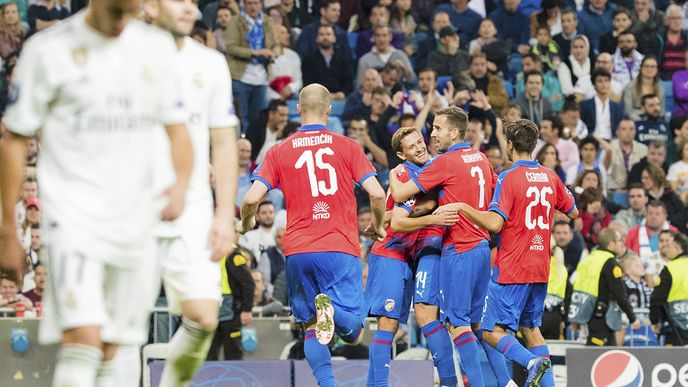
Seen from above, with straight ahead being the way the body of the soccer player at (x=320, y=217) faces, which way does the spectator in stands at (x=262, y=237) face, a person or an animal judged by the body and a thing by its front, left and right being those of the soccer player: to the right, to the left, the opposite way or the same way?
the opposite way

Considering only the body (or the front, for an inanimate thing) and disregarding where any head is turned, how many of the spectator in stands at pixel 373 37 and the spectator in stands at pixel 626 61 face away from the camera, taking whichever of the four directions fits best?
0

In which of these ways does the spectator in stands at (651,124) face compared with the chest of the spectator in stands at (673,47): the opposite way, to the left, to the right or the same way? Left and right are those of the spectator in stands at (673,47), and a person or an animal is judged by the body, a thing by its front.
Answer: the same way

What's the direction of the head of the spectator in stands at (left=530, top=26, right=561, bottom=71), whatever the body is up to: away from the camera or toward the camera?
toward the camera

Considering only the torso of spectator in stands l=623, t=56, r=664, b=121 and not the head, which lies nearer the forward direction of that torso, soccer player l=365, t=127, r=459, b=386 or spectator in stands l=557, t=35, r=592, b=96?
the soccer player

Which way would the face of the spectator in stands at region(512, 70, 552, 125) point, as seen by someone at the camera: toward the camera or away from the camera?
toward the camera

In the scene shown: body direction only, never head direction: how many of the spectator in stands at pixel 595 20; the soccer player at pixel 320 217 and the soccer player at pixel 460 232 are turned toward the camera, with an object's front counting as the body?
1

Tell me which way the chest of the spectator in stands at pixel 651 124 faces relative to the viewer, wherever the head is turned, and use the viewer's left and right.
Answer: facing the viewer

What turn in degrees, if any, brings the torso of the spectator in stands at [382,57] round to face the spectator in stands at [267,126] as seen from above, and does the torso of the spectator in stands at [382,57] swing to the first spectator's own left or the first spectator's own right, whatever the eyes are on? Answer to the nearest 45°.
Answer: approximately 45° to the first spectator's own right

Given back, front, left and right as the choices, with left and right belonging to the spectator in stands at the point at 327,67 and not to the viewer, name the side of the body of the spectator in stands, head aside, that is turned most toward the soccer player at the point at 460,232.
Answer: front

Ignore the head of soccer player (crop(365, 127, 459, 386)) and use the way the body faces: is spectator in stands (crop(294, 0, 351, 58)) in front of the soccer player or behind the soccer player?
behind

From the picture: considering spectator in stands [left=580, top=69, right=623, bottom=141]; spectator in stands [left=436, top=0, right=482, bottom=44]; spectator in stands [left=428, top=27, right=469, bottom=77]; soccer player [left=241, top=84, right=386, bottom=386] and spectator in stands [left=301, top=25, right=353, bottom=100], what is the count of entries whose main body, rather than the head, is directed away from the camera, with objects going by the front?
1

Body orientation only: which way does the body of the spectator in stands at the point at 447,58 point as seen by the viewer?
toward the camera

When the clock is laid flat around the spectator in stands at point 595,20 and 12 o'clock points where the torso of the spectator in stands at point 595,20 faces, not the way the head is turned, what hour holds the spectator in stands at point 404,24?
the spectator in stands at point 404,24 is roughly at 2 o'clock from the spectator in stands at point 595,20.

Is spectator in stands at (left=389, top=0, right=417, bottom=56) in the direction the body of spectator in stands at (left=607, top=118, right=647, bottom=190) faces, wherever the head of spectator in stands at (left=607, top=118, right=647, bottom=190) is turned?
no

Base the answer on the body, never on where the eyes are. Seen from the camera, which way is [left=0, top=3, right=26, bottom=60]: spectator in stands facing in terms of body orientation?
toward the camera
